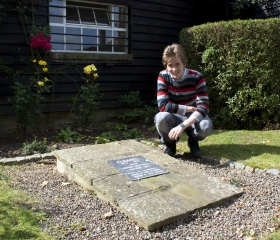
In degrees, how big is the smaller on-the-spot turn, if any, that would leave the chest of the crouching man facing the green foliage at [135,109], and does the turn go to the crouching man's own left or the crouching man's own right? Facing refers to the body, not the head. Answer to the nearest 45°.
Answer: approximately 180°

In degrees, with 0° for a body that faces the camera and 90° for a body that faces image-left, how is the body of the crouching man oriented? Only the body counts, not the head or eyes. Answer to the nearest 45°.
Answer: approximately 0°

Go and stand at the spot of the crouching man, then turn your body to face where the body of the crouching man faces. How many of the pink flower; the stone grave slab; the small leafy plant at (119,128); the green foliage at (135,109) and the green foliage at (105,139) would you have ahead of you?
1

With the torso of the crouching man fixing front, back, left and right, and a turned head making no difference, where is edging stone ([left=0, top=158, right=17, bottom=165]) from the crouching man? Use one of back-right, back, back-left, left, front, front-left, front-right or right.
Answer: right

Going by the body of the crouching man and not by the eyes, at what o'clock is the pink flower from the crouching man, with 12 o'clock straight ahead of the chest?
The pink flower is roughly at 4 o'clock from the crouching man.

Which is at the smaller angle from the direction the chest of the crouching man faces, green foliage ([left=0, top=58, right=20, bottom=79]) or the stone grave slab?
the stone grave slab

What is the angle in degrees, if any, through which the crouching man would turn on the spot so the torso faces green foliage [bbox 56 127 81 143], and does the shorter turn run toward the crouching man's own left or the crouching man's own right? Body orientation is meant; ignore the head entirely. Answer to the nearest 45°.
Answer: approximately 135° to the crouching man's own right

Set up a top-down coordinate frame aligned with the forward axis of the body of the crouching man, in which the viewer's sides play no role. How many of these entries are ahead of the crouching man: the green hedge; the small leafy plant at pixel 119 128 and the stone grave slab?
1

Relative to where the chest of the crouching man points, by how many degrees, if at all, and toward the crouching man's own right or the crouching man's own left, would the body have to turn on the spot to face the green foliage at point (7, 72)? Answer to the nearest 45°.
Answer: approximately 135° to the crouching man's own right

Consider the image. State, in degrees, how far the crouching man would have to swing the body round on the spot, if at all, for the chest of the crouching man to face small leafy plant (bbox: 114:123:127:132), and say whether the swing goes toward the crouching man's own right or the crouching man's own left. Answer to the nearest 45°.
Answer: approximately 135° to the crouching man's own right

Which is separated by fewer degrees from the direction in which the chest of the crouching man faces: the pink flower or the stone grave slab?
the stone grave slab
